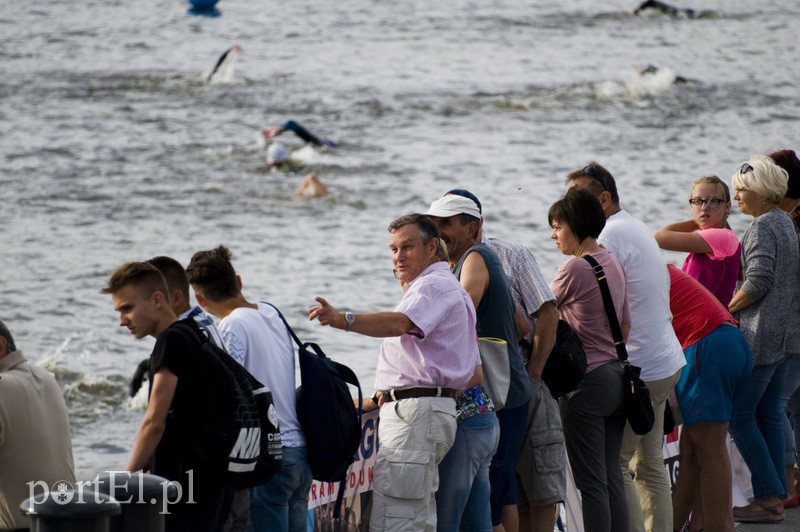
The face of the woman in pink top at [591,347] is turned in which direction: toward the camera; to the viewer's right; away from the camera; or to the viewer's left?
to the viewer's left

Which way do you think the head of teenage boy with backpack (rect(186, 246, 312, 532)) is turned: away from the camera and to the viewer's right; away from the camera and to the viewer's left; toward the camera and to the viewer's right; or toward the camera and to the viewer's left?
away from the camera and to the viewer's left

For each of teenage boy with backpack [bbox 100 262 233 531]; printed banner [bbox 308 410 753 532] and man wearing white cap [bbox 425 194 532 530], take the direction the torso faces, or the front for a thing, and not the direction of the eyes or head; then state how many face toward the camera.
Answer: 1

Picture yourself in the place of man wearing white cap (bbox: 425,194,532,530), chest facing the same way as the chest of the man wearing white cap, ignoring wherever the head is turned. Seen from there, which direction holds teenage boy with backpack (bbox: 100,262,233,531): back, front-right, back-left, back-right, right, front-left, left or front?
front-left

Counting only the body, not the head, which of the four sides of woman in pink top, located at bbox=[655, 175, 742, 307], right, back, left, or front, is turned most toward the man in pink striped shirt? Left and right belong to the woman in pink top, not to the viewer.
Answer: front

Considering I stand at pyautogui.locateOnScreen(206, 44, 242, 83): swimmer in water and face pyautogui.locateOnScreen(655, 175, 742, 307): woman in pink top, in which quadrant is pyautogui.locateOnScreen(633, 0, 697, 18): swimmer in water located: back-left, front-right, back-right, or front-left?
back-left
